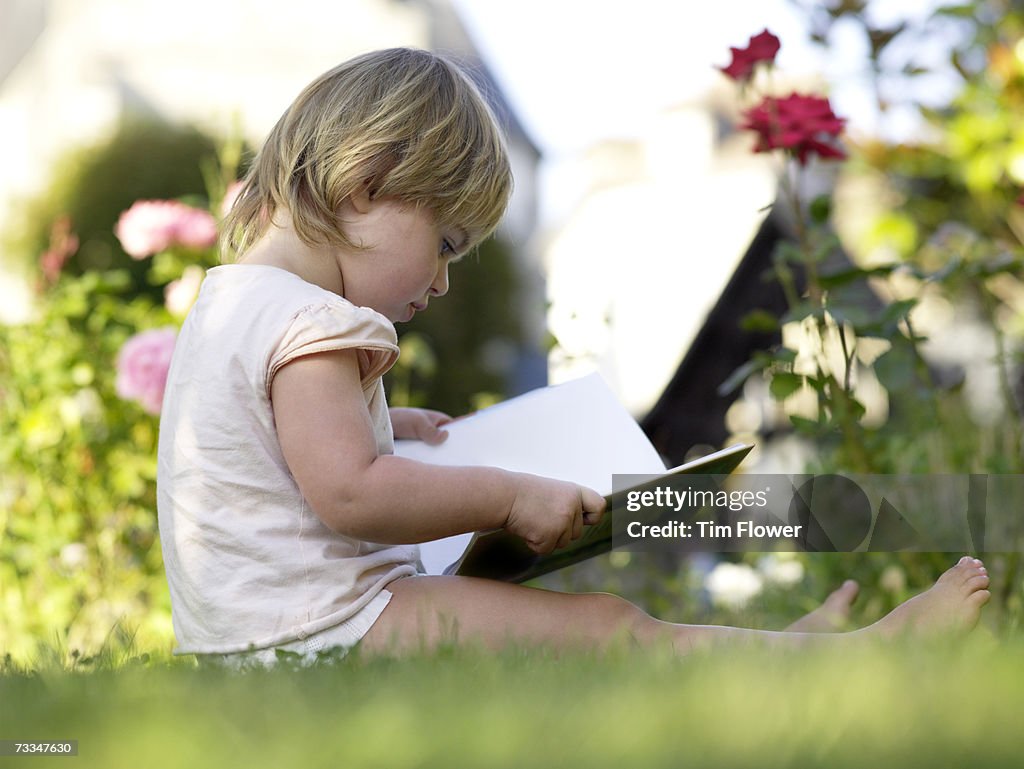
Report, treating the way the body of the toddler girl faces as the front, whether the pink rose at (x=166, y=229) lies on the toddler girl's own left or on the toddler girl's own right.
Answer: on the toddler girl's own left

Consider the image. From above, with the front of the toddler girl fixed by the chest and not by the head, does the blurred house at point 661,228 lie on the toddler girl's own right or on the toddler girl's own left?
on the toddler girl's own left

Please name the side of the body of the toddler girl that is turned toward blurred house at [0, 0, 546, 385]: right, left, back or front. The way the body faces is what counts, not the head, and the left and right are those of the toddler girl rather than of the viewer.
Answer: left

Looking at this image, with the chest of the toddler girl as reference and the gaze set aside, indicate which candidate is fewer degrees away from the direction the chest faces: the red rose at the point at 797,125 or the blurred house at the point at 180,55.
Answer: the red rose

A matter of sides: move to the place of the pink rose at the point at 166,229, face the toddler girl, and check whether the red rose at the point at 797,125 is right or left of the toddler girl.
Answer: left

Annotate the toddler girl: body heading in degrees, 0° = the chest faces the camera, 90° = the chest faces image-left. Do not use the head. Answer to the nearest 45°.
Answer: approximately 270°

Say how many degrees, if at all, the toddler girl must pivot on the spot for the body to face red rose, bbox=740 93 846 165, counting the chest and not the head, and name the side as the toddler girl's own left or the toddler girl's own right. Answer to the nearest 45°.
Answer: approximately 45° to the toddler girl's own left

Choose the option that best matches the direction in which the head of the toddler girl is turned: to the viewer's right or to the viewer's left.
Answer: to the viewer's right

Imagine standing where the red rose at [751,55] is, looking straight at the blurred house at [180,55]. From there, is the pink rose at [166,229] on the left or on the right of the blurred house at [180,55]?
left
